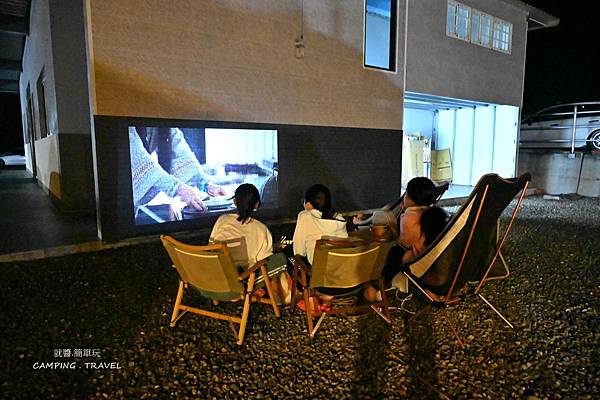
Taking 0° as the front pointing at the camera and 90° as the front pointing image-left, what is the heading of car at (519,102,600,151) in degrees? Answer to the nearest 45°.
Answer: approximately 90°

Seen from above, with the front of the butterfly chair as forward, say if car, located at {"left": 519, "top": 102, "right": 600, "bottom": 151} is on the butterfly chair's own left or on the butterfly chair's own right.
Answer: on the butterfly chair's own right

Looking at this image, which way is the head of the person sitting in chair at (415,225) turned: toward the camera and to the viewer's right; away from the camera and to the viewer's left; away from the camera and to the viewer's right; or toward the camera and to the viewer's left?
away from the camera and to the viewer's left

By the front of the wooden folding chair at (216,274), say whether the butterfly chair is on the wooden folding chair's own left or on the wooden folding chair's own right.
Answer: on the wooden folding chair's own right

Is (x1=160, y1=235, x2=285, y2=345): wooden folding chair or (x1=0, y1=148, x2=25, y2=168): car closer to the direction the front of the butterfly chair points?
the car

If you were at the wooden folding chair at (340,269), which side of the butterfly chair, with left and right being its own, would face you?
left

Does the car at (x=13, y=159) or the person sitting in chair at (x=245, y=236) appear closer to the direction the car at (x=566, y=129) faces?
the car

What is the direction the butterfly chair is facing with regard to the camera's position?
facing away from the viewer and to the left of the viewer

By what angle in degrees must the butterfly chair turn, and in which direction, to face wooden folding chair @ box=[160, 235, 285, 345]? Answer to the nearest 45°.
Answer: approximately 90° to its left

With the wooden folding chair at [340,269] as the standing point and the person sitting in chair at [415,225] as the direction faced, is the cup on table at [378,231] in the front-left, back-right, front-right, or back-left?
front-left

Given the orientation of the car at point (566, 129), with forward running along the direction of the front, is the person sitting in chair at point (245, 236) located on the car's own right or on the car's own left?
on the car's own left

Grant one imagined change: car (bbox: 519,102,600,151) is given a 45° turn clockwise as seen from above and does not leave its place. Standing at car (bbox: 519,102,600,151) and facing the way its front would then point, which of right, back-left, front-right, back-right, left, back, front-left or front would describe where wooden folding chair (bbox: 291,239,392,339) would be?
back-left

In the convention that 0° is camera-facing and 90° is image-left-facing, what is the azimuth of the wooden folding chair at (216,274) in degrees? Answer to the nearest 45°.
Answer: approximately 225°

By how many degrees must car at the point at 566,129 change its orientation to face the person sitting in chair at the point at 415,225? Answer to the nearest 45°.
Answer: approximately 90° to its left
